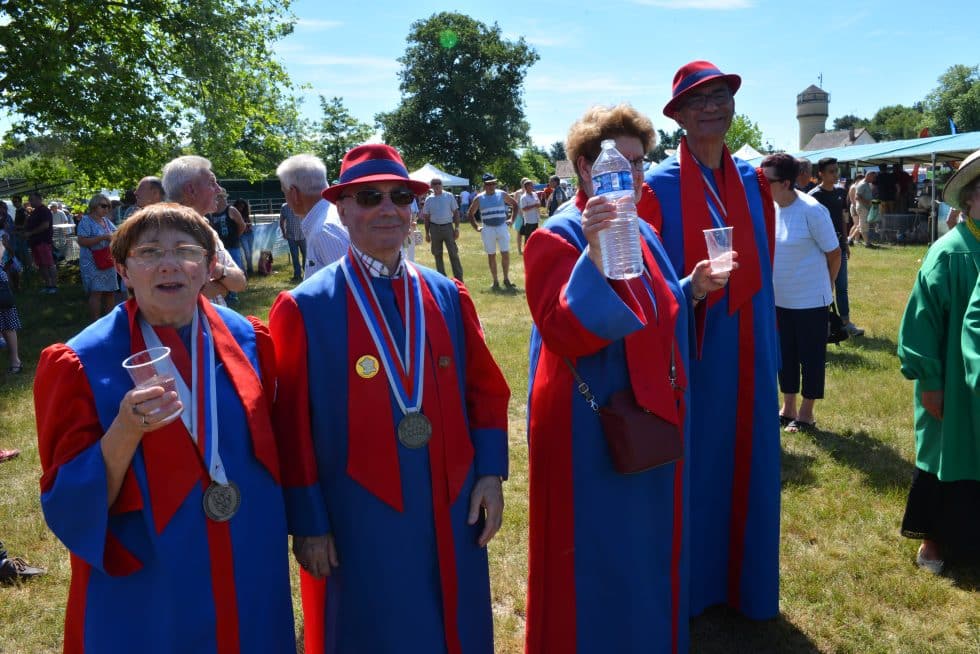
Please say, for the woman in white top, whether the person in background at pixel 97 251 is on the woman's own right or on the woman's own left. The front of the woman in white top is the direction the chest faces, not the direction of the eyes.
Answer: on the woman's own right

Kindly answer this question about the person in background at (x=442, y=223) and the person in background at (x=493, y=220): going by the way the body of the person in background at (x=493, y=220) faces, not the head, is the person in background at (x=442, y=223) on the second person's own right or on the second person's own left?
on the second person's own right

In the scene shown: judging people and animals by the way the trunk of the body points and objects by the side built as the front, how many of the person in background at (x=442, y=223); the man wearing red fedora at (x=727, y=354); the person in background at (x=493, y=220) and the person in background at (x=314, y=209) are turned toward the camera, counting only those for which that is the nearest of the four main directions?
3

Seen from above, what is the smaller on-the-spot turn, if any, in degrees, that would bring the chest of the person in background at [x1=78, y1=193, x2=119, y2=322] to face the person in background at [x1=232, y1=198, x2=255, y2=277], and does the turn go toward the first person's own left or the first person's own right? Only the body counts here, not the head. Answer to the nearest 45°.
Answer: approximately 90° to the first person's own left

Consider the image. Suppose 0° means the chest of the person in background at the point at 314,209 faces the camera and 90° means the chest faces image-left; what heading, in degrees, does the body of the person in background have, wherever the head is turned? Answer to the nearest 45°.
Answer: approximately 135°

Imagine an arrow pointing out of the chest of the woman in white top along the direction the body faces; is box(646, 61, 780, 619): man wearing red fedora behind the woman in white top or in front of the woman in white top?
in front

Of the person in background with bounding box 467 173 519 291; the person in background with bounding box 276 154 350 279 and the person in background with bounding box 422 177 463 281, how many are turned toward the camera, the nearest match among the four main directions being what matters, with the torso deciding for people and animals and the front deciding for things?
2
